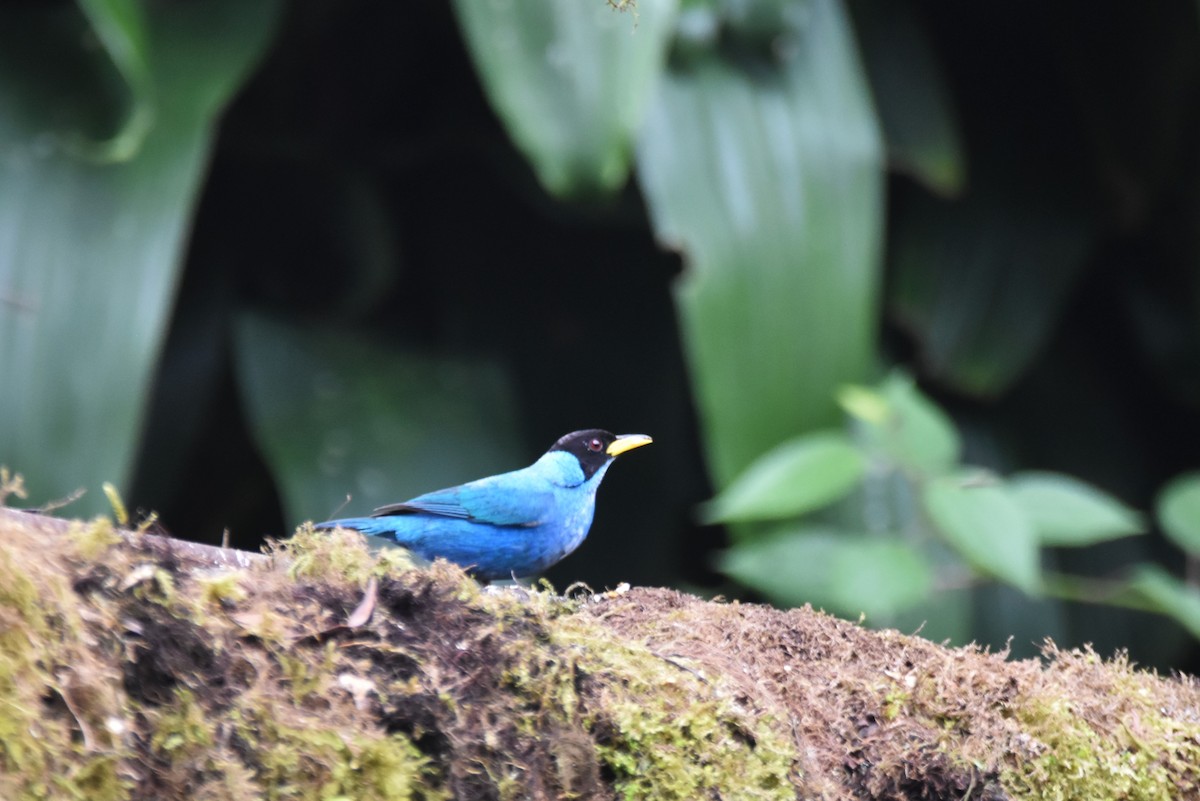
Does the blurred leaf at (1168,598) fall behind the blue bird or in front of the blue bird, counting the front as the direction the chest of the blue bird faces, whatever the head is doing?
in front

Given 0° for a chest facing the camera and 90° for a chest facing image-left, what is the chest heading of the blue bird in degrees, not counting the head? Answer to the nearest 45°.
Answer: approximately 270°

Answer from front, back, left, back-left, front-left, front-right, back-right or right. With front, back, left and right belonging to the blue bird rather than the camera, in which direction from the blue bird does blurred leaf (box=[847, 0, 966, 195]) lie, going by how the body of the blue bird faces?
front-left

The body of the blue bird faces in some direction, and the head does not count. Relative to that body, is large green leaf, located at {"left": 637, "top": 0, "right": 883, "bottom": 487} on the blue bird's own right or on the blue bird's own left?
on the blue bird's own left

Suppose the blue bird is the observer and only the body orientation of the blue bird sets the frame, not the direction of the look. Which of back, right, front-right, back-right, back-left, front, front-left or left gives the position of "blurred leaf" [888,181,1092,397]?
front-left

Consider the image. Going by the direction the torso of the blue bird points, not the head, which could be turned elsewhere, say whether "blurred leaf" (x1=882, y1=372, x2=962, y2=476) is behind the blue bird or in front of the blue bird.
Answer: in front
